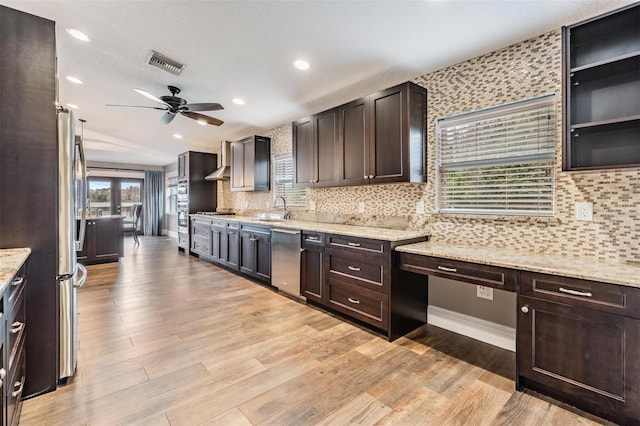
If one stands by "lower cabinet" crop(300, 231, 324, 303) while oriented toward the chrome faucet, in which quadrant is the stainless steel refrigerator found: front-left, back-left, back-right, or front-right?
back-left

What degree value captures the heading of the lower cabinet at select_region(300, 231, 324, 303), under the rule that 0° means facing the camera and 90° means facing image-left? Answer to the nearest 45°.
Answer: approximately 45°

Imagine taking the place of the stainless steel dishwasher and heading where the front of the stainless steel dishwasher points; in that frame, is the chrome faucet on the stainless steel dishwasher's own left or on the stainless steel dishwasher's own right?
on the stainless steel dishwasher's own right

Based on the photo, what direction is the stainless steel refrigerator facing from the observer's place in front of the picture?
facing to the right of the viewer

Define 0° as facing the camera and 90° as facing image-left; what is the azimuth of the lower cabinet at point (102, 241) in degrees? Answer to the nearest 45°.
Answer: approximately 0°

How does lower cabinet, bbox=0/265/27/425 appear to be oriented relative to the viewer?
to the viewer's right

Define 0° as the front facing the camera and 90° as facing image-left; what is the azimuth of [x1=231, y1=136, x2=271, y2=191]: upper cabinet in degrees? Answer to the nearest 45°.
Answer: approximately 45°

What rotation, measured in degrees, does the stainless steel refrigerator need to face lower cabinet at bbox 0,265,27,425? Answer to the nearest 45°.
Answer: approximately 90° to its right

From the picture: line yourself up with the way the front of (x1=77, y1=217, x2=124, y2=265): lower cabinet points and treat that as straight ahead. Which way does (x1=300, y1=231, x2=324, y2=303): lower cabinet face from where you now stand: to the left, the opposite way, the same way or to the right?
to the right

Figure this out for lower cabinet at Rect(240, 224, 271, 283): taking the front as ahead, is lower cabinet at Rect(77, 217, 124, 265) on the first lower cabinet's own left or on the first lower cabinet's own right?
on the first lower cabinet's own right

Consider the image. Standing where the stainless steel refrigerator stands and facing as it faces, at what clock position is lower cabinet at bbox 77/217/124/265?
The lower cabinet is roughly at 9 o'clock from the stainless steel refrigerator.
